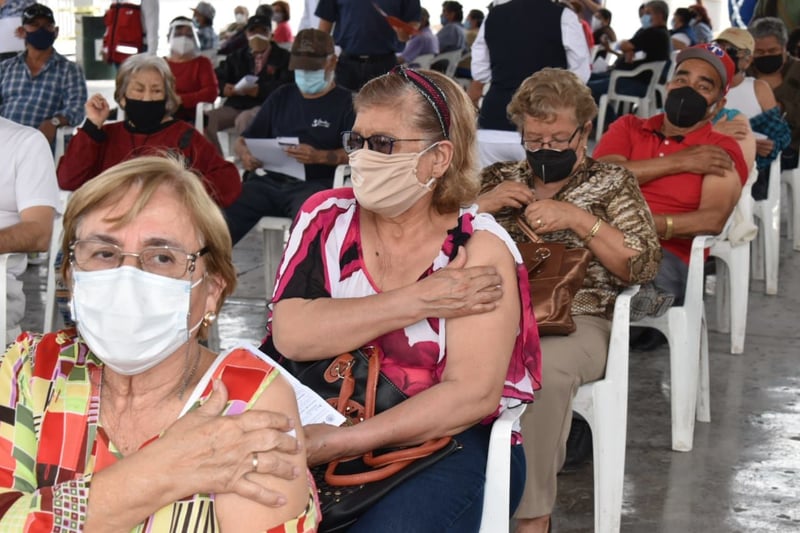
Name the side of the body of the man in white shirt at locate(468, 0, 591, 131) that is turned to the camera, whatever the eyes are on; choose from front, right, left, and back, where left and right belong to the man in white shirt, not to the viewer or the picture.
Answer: back

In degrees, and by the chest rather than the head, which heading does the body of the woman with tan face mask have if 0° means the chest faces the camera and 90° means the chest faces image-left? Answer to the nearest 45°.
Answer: approximately 45°

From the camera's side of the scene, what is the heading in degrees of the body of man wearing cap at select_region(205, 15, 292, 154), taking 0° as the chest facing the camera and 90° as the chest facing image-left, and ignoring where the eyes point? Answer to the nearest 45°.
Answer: approximately 45°

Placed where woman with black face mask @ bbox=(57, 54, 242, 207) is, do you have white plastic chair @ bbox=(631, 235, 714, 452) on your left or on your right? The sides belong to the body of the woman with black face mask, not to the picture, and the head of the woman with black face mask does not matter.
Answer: on your left

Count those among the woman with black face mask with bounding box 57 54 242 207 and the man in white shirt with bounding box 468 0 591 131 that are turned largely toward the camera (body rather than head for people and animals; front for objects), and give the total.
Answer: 1

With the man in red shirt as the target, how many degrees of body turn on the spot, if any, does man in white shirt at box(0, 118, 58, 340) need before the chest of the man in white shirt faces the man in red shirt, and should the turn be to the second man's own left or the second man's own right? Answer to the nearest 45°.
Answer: approximately 135° to the second man's own left
